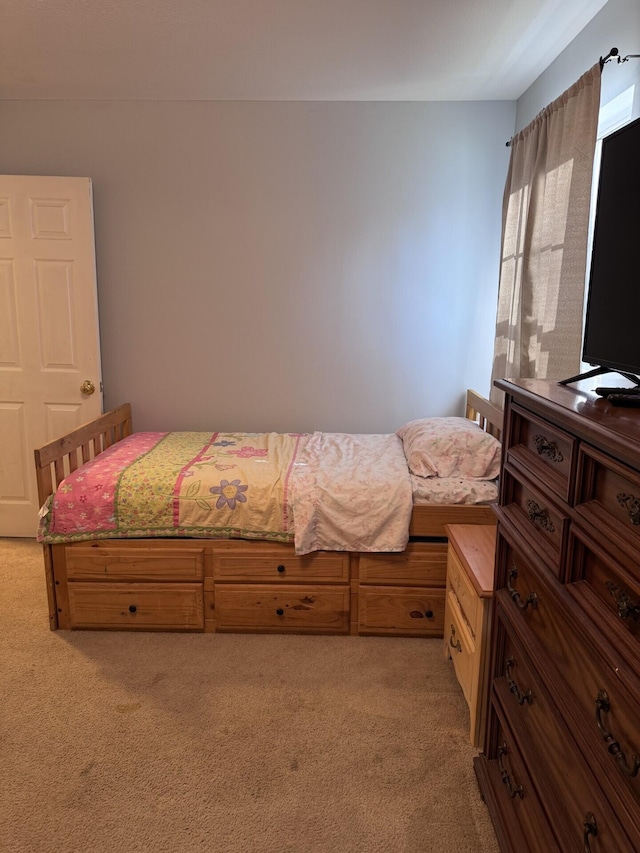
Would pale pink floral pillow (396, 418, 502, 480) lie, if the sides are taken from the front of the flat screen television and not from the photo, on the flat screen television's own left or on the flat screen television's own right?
on the flat screen television's own right

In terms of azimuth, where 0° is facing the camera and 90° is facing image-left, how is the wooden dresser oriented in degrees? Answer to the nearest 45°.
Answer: approximately 45°

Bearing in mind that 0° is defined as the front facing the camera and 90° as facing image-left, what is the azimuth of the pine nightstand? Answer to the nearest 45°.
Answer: approximately 90°

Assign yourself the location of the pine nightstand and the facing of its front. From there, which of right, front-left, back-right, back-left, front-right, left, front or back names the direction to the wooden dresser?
left

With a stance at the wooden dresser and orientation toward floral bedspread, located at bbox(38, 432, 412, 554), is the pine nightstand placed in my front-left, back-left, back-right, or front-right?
front-right

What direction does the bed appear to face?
to the viewer's left

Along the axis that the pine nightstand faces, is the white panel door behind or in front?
in front

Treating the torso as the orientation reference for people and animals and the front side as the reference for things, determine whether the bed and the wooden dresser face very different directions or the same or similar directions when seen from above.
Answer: same or similar directions

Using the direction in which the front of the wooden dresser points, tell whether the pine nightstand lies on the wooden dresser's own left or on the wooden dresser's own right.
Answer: on the wooden dresser's own right

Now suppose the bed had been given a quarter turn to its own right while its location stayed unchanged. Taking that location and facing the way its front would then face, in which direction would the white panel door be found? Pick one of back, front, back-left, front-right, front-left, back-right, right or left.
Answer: front-left

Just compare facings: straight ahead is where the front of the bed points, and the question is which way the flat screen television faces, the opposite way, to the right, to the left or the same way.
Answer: the same way

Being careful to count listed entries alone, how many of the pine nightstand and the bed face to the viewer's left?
2
